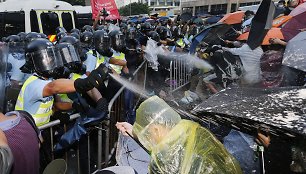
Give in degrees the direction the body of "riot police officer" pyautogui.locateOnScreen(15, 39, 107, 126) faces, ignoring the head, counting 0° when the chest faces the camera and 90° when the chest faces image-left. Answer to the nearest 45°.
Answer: approximately 315°

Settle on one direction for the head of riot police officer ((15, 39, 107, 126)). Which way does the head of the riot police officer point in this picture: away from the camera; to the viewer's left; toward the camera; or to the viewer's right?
to the viewer's right

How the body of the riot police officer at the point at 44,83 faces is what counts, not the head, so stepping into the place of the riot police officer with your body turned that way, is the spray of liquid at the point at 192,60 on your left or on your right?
on your left

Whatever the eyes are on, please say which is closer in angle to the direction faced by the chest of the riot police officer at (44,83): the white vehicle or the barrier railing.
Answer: the barrier railing

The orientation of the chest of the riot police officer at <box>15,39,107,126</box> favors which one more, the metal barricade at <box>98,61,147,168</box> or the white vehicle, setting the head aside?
the metal barricade

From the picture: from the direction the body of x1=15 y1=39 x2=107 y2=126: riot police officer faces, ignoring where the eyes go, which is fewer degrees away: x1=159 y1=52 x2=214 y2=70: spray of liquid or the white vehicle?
the spray of liquid

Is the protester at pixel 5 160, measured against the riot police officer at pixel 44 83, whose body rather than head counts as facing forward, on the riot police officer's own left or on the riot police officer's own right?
on the riot police officer's own right
